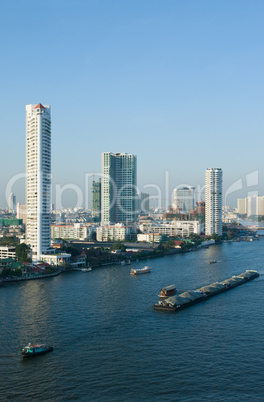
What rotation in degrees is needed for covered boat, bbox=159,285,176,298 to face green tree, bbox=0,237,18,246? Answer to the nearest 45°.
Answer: approximately 90° to its right

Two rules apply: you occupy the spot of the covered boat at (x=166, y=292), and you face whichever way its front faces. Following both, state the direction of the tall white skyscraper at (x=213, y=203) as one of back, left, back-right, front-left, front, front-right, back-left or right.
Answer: back-right

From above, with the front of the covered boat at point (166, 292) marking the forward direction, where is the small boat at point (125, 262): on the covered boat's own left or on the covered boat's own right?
on the covered boat's own right

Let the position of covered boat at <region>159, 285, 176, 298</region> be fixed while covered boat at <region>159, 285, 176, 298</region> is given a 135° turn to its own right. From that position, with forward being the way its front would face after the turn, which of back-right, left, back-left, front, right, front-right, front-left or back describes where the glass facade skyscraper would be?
front

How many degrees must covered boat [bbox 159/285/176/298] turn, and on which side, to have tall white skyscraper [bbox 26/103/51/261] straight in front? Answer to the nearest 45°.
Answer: approximately 90° to its right

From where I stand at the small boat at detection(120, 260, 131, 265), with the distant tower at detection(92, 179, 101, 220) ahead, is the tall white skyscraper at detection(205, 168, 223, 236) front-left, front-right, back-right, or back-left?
front-right

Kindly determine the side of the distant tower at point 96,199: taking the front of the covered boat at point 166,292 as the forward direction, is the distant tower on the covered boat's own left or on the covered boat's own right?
on the covered boat's own right

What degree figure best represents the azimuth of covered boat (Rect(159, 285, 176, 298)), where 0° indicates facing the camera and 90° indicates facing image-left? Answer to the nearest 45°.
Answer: approximately 45°

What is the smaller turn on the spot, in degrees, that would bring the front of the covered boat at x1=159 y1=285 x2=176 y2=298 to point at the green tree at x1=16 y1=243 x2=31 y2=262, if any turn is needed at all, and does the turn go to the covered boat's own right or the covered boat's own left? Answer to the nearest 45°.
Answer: approximately 90° to the covered boat's own right
